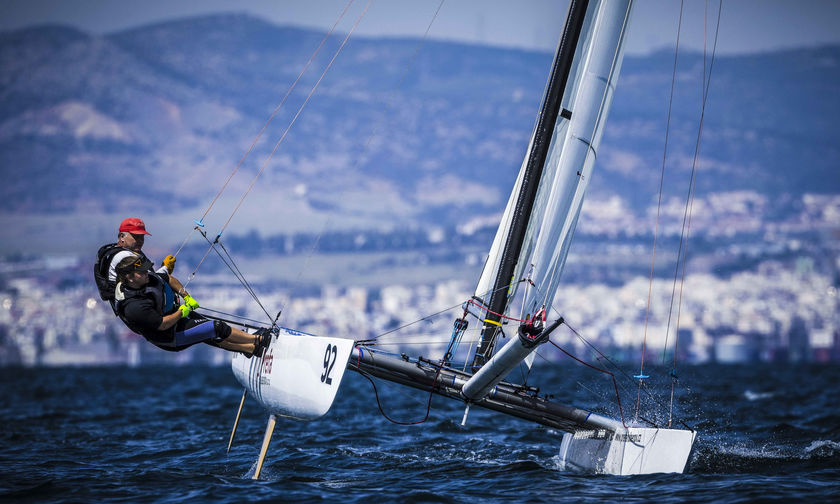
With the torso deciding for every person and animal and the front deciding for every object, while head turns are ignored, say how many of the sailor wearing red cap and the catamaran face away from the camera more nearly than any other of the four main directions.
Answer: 0
